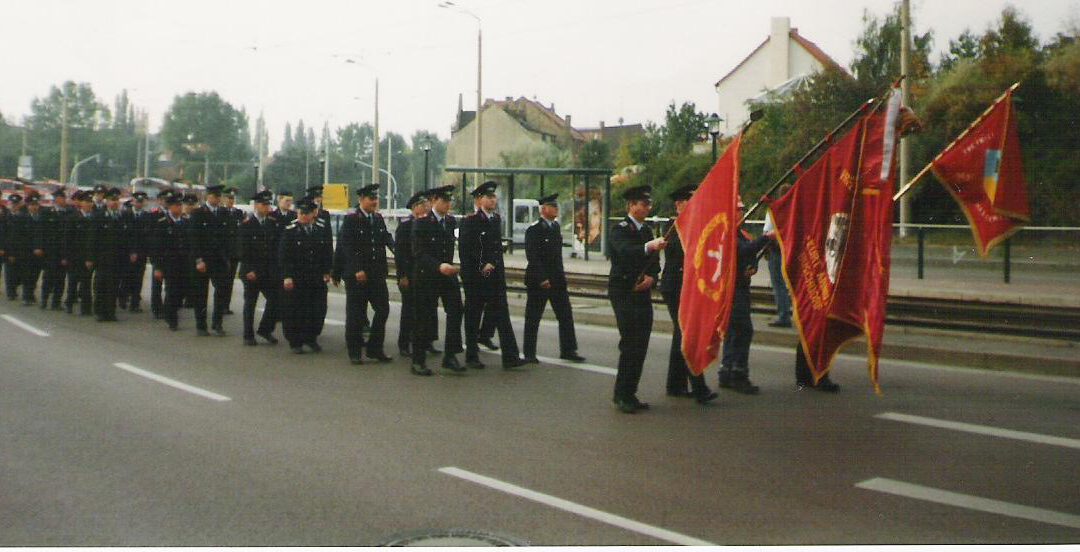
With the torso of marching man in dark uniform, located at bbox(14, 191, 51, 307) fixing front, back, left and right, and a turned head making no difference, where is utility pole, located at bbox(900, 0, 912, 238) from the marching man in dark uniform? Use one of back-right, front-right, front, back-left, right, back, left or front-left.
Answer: front

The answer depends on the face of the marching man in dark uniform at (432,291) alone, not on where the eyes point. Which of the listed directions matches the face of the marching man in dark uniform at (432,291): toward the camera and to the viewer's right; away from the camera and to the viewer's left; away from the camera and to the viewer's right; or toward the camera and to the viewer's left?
toward the camera and to the viewer's right

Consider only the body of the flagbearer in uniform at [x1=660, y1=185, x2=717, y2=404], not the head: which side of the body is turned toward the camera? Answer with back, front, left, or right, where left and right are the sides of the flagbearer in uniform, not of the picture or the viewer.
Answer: right

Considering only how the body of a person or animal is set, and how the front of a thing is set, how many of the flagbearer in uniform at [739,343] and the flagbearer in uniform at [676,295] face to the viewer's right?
2

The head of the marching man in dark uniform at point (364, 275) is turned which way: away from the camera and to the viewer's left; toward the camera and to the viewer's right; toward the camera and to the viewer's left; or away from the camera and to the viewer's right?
toward the camera and to the viewer's right

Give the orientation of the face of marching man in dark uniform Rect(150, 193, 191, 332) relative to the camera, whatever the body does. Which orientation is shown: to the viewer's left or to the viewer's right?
to the viewer's right

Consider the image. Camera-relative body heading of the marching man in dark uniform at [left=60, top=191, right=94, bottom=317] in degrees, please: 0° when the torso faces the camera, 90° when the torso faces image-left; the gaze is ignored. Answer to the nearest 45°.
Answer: approximately 315°

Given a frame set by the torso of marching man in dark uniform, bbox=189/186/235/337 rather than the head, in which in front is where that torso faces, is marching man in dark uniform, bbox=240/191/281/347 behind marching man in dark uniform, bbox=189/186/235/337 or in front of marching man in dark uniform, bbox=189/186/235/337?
in front

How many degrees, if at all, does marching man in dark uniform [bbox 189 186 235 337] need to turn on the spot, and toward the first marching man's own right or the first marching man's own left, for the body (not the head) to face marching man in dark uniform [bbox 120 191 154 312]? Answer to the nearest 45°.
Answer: approximately 180°

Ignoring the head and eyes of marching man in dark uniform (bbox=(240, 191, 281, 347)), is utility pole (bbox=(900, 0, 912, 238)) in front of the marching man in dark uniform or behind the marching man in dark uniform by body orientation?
in front

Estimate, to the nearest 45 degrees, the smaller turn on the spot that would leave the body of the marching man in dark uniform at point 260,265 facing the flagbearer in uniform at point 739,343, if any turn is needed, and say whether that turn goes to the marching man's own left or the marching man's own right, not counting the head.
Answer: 0° — they already face them

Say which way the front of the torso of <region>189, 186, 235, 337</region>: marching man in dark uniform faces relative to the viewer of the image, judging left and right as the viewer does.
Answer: facing the viewer and to the right of the viewer

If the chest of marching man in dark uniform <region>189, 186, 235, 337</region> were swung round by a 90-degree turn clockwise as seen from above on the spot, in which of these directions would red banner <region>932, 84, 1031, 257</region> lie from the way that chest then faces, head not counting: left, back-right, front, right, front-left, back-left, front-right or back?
left

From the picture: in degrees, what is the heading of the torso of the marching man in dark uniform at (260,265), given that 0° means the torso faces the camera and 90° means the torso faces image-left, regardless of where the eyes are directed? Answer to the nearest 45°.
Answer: approximately 315°

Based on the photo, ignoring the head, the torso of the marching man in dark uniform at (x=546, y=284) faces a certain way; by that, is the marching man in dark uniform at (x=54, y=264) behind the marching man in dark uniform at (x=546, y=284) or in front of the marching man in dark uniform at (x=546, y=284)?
behind
